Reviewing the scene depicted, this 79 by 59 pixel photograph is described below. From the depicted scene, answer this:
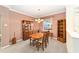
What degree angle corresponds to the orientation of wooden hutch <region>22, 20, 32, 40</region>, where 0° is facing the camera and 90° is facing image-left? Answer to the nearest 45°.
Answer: approximately 315°
